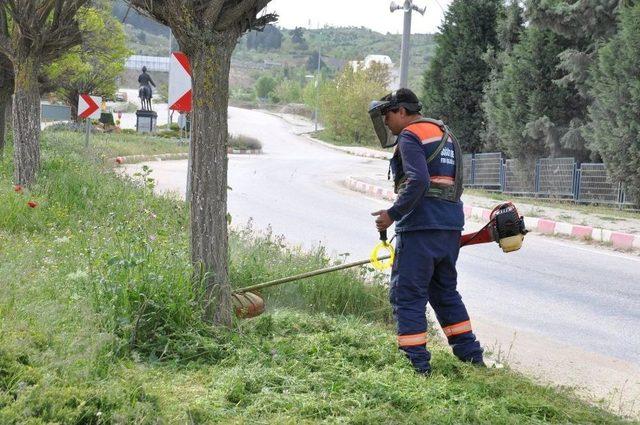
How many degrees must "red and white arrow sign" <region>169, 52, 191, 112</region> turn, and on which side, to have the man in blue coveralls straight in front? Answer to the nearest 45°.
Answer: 0° — it already faces them

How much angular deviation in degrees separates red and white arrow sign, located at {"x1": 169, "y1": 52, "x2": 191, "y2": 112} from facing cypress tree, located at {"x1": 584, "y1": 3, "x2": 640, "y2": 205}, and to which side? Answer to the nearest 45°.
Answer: approximately 135° to its left

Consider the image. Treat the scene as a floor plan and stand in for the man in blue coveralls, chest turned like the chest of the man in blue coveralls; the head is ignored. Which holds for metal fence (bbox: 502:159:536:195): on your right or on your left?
on your right

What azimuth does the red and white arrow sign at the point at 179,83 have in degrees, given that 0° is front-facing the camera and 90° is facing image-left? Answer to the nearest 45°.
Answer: approximately 0°

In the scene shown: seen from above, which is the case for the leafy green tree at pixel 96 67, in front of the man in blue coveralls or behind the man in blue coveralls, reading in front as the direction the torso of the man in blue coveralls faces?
in front

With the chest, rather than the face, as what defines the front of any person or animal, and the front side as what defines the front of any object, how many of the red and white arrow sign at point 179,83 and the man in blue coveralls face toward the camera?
1

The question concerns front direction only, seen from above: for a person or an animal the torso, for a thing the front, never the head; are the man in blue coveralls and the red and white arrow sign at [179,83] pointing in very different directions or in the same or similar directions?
very different directions

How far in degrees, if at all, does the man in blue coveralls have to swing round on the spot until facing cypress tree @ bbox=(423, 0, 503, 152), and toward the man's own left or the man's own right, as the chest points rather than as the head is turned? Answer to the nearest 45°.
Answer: approximately 45° to the man's own right

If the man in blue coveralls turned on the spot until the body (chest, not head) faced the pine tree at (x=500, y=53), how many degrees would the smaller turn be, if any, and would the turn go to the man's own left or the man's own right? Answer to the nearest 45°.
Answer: approximately 45° to the man's own right

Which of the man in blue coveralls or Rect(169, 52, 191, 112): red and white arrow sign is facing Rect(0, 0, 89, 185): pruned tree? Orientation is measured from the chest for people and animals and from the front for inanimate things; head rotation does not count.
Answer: the man in blue coveralls

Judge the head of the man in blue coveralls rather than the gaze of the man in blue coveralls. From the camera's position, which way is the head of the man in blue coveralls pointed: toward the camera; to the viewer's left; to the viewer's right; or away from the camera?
to the viewer's left

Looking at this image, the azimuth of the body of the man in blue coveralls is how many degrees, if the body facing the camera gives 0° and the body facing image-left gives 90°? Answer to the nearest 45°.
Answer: approximately 135°
